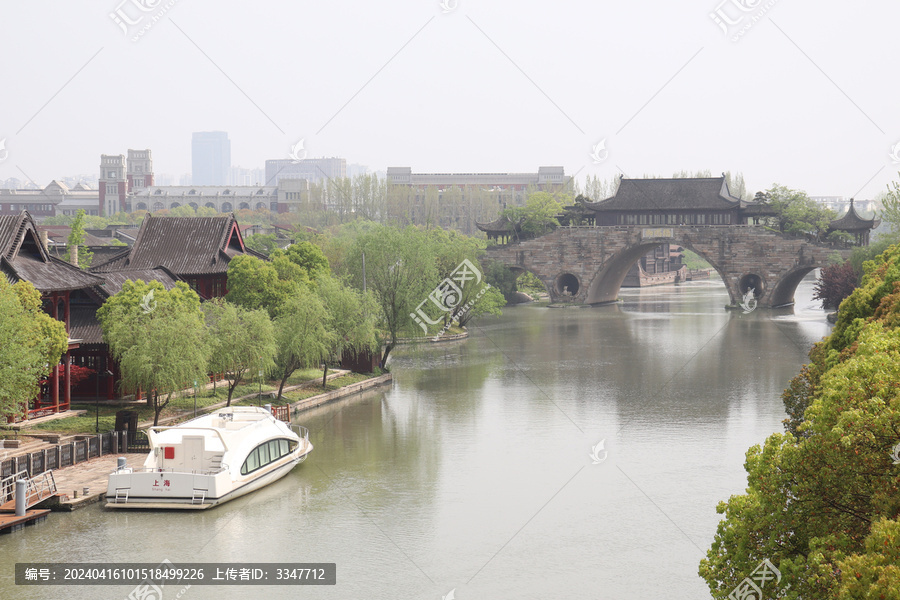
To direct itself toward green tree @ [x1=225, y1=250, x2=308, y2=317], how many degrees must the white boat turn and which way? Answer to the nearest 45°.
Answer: approximately 45° to its left

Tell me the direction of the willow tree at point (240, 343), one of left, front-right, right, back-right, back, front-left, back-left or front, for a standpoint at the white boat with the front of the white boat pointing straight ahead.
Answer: front-left

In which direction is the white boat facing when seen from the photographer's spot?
facing away from the viewer and to the right of the viewer

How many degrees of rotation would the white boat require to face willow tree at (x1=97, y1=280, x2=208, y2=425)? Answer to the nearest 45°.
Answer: approximately 45° to its left

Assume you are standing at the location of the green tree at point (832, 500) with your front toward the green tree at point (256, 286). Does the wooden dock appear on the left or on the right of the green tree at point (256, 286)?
left

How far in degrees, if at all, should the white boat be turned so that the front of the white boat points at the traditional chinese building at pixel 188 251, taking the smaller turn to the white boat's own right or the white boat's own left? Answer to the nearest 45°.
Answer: approximately 45° to the white boat's own left

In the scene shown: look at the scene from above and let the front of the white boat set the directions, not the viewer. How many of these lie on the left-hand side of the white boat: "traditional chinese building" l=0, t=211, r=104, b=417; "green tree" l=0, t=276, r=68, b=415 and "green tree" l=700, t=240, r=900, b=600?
2

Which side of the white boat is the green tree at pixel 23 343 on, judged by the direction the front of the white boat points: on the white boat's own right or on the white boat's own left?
on the white boat's own left
